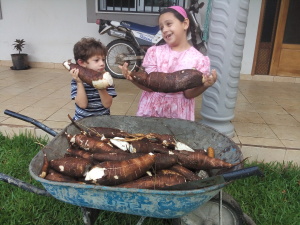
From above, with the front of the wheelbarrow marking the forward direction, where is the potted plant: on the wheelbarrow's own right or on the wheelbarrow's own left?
on the wheelbarrow's own left

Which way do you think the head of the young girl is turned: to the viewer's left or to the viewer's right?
to the viewer's left

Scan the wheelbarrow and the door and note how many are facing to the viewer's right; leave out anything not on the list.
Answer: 1

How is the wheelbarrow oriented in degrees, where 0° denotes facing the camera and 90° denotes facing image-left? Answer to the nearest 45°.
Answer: approximately 270°

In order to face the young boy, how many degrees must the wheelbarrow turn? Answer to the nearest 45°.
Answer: approximately 90° to its left

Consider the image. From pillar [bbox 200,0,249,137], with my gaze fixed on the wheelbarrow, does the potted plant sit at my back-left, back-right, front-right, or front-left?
back-right

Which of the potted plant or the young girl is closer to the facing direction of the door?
the young girl

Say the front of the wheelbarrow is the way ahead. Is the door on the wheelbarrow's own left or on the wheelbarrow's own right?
on the wheelbarrow's own left

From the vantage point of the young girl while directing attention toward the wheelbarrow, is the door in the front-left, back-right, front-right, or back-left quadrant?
back-left

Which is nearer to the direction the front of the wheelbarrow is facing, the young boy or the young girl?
the young girl

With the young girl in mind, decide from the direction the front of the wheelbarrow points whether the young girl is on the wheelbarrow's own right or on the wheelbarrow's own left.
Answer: on the wheelbarrow's own left

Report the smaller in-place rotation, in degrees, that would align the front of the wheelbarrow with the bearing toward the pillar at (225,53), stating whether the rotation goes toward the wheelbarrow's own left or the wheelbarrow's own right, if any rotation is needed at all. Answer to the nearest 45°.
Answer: approximately 45° to the wheelbarrow's own left

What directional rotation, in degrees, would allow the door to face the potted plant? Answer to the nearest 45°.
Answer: approximately 90° to its right

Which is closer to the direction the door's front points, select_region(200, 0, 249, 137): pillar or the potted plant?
the pillar
